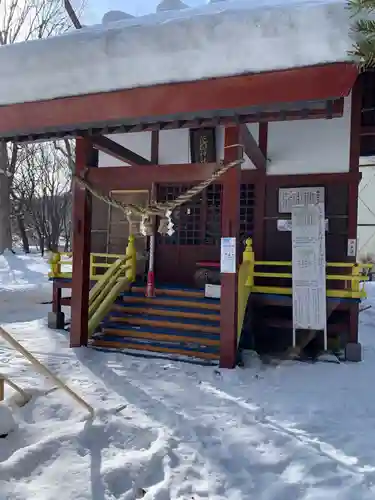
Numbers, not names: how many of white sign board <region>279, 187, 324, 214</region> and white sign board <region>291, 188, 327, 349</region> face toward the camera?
2

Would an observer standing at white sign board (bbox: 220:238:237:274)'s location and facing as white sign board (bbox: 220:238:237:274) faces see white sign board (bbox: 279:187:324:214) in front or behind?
behind

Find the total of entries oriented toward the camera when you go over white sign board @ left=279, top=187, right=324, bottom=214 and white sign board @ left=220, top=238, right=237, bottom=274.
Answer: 2

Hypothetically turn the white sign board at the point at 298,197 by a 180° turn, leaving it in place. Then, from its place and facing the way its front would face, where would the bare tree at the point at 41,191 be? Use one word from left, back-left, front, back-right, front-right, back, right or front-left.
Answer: front-left

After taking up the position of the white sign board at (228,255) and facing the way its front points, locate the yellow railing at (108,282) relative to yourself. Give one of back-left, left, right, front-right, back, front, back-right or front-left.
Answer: back-right
